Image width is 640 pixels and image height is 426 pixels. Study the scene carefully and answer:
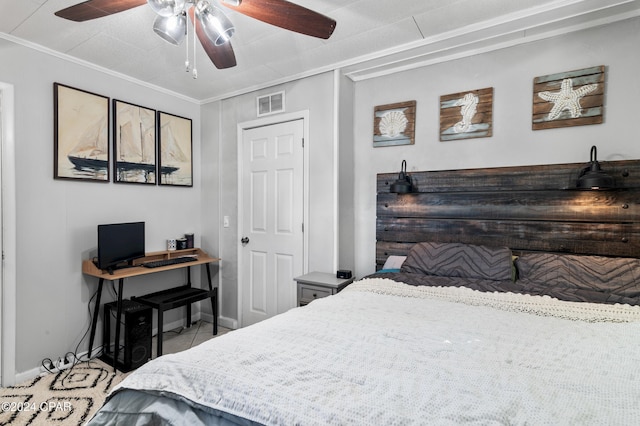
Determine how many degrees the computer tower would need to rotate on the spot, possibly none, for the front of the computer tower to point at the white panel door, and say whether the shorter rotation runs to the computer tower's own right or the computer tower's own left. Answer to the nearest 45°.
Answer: approximately 45° to the computer tower's own left

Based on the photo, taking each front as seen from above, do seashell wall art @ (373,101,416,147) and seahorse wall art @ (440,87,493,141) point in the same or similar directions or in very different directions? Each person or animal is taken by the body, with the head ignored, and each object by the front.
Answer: same or similar directions

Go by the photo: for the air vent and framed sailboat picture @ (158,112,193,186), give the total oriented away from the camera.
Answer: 0

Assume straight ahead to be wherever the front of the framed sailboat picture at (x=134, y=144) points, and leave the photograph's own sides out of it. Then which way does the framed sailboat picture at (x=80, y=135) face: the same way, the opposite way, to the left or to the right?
the same way

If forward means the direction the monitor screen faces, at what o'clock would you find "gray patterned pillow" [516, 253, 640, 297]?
The gray patterned pillow is roughly at 12 o'clock from the monitor screen.

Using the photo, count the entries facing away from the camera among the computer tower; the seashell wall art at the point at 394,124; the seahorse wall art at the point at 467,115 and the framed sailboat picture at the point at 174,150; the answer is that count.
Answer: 0

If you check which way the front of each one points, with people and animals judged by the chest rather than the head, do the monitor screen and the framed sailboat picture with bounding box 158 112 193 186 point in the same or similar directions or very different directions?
same or similar directions

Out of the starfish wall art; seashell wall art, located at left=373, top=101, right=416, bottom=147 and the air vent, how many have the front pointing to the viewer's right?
0

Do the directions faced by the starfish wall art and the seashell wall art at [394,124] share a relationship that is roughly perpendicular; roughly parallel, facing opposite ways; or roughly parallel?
roughly parallel

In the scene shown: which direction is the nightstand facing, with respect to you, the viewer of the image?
facing the viewer and to the left of the viewer

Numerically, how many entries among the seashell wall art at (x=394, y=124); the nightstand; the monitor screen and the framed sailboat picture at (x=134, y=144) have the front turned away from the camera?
0

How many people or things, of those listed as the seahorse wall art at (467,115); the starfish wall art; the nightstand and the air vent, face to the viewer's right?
0

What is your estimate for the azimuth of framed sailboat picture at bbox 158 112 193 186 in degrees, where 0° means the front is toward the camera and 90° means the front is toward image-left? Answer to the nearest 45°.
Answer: approximately 315°

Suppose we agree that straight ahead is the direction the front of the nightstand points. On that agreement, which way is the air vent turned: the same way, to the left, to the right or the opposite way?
the same way
